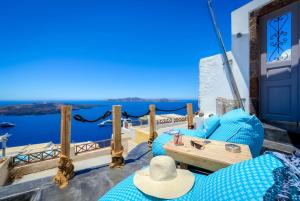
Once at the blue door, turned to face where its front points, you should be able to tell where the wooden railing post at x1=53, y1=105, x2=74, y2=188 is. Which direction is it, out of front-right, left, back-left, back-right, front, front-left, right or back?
front

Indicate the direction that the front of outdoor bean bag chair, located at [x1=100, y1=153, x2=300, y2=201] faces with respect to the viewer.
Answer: facing to the left of the viewer

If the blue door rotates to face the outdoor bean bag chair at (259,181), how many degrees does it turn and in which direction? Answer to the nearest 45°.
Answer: approximately 45° to its left

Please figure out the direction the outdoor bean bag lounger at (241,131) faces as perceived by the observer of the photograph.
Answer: facing to the left of the viewer

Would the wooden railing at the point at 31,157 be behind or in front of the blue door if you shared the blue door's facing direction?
in front

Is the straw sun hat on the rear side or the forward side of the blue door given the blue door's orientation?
on the forward side

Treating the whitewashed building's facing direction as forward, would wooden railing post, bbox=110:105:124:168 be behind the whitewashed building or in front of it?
in front

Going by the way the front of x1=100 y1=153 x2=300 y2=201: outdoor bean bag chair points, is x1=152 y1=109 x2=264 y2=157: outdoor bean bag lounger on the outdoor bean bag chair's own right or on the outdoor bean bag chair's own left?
on the outdoor bean bag chair's own right

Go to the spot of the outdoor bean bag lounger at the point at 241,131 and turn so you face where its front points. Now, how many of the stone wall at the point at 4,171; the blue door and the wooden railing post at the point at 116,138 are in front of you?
2

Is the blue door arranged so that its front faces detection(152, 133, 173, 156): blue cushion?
yes

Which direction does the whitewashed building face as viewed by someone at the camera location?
facing the viewer and to the left of the viewer
